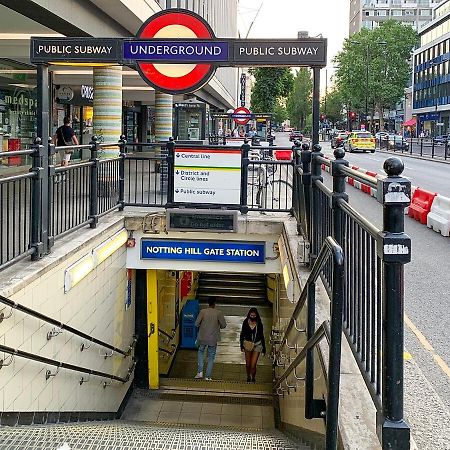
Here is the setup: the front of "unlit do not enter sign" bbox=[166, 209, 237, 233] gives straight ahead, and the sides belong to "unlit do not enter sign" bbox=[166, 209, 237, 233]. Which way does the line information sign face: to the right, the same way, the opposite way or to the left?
the same way

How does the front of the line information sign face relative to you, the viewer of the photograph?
facing the viewer

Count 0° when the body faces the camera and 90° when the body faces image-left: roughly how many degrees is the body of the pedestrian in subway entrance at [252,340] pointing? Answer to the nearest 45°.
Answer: approximately 0°

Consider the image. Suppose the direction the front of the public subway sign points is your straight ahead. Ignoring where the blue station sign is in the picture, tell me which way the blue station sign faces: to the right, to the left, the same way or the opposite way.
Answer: the same way

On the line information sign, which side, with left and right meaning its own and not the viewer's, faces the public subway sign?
front

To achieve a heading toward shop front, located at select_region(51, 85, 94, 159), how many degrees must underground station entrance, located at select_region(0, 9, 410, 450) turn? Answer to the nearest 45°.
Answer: approximately 180°
